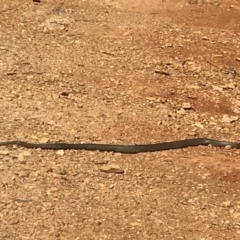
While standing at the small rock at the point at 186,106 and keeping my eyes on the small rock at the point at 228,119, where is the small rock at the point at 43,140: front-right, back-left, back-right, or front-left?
back-right
